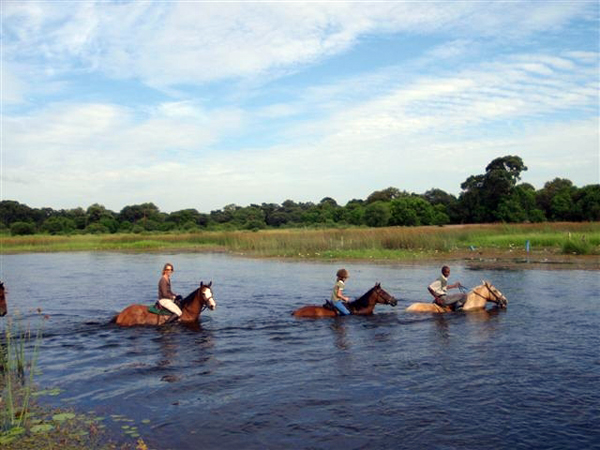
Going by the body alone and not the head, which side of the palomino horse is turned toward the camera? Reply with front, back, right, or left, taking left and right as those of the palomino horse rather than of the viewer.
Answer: right

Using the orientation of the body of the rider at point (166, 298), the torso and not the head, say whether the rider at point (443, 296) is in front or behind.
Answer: in front

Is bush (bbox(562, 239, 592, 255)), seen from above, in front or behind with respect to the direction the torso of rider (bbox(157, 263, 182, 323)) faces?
in front

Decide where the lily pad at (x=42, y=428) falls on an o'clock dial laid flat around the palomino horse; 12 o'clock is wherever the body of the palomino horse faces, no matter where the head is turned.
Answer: The lily pad is roughly at 4 o'clock from the palomino horse.

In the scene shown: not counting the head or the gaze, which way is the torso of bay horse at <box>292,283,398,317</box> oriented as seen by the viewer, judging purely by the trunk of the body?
to the viewer's right

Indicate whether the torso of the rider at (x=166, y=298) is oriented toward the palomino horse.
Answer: yes

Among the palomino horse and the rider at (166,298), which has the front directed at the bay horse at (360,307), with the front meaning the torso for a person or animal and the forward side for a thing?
the rider

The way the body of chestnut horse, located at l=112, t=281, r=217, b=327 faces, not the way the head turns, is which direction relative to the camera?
to the viewer's right

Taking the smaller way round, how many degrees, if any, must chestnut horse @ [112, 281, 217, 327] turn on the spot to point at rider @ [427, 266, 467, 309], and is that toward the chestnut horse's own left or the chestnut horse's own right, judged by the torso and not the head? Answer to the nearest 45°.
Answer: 0° — it already faces them

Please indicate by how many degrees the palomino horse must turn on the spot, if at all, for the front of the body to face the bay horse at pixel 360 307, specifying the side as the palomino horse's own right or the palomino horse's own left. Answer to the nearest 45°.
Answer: approximately 135° to the palomino horse's own right

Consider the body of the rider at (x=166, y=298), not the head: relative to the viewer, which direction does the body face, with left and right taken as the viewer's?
facing to the right of the viewer

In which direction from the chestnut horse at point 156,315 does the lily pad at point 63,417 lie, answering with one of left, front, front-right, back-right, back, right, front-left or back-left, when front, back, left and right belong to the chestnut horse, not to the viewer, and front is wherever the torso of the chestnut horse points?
right
